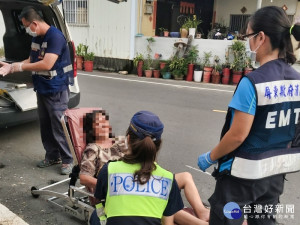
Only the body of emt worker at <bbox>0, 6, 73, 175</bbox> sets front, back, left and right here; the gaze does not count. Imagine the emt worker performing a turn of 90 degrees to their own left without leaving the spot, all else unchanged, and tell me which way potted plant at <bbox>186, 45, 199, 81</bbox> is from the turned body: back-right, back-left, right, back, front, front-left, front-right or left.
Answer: left

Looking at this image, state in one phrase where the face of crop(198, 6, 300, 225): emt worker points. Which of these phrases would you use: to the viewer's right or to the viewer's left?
to the viewer's left

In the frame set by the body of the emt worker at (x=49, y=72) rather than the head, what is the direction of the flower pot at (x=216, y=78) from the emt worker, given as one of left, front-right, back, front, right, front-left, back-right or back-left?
back

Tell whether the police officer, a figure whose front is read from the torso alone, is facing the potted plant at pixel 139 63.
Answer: yes

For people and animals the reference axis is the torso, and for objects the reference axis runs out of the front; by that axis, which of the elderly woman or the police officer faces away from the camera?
the police officer

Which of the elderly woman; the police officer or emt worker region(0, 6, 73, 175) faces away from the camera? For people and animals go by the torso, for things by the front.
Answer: the police officer

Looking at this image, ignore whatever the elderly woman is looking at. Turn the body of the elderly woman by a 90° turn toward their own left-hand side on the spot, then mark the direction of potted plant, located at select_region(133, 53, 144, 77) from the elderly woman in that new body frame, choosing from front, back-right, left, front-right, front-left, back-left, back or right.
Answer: front-left

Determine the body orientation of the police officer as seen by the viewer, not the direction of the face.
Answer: away from the camera

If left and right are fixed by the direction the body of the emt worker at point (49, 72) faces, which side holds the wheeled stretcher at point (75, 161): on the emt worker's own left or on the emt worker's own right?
on the emt worker's own left

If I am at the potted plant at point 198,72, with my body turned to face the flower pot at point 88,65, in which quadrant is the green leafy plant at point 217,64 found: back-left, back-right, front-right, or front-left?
back-right

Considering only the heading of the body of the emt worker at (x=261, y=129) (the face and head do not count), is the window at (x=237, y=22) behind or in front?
in front

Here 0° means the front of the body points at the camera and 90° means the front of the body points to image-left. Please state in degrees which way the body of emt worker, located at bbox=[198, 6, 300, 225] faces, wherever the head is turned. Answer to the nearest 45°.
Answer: approximately 135°

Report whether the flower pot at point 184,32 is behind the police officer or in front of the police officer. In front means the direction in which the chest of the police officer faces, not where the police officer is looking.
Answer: in front

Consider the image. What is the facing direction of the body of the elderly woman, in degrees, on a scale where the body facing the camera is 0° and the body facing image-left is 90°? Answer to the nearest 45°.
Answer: approximately 315°

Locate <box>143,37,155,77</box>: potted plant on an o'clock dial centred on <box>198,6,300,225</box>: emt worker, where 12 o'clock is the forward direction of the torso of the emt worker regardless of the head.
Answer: The potted plant is roughly at 1 o'clock from the emt worker.

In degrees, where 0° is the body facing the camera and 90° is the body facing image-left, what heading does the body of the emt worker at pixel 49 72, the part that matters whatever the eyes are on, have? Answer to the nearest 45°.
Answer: approximately 45°

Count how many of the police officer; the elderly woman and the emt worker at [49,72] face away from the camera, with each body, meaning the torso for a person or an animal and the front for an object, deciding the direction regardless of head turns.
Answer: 1

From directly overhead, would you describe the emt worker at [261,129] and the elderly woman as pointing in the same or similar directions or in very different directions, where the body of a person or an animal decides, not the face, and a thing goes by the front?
very different directions
